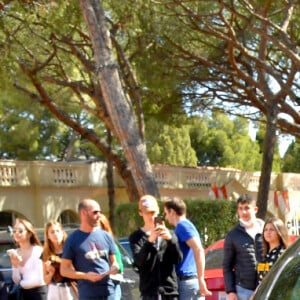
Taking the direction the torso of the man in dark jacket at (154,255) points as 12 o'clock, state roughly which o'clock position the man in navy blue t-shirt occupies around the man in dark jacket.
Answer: The man in navy blue t-shirt is roughly at 3 o'clock from the man in dark jacket.

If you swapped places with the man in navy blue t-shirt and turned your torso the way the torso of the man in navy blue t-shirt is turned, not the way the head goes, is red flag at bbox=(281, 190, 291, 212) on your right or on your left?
on your left

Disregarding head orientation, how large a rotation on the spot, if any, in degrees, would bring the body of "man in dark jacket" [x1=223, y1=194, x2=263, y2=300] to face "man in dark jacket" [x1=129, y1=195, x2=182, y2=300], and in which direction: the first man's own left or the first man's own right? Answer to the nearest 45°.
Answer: approximately 90° to the first man's own right

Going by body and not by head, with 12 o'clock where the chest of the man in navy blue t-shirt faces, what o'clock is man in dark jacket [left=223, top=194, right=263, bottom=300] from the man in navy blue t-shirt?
The man in dark jacket is roughly at 10 o'clock from the man in navy blue t-shirt.

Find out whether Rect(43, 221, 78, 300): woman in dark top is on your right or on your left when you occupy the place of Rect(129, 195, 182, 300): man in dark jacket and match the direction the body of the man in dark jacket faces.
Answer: on your right

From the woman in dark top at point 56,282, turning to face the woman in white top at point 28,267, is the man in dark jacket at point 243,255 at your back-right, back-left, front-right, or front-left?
back-right

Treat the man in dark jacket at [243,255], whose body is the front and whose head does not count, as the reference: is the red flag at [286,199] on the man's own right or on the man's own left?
on the man's own left

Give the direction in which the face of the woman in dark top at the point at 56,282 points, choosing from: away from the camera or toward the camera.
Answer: toward the camera

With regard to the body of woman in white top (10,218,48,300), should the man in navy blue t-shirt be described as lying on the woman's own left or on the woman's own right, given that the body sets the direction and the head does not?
on the woman's own left

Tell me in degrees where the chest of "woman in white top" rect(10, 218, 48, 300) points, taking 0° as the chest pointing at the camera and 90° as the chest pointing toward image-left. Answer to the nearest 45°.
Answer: approximately 45°

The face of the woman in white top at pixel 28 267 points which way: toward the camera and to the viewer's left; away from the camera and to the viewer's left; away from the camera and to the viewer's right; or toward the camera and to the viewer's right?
toward the camera and to the viewer's left

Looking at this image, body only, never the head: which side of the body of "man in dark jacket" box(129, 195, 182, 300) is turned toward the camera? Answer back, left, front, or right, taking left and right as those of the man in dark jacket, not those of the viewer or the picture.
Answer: front

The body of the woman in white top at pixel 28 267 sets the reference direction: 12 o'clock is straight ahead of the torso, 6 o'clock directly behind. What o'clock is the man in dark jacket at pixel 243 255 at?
The man in dark jacket is roughly at 8 o'clock from the woman in white top.

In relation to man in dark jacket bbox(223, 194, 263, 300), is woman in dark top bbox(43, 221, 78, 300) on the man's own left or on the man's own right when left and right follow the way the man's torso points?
on the man's own right

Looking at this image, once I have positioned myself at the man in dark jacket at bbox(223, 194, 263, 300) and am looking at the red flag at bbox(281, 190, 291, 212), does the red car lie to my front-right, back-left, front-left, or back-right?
front-left
